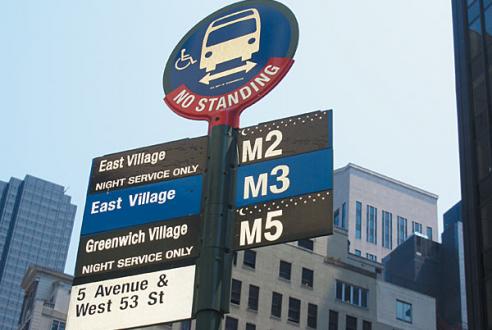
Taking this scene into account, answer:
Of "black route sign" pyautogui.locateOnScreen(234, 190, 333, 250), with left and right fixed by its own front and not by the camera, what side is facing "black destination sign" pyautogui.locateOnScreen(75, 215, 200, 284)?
right

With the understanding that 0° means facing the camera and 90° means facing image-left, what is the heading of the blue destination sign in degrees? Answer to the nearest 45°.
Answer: approximately 45°

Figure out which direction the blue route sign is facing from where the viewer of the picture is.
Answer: facing the viewer and to the left of the viewer

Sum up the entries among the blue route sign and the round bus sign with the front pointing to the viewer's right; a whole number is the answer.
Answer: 0

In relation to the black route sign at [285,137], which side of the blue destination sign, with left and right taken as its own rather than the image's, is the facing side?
left

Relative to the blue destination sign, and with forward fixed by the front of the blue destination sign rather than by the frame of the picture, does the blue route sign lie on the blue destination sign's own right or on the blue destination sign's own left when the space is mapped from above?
on the blue destination sign's own left

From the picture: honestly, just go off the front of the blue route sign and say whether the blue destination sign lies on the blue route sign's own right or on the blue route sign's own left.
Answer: on the blue route sign's own right

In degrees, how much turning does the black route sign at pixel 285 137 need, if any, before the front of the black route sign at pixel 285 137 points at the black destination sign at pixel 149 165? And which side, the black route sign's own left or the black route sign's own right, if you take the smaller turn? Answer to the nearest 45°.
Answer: approximately 90° to the black route sign's own right

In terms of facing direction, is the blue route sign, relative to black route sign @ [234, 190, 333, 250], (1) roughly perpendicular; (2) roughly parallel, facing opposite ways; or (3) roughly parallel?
roughly parallel
